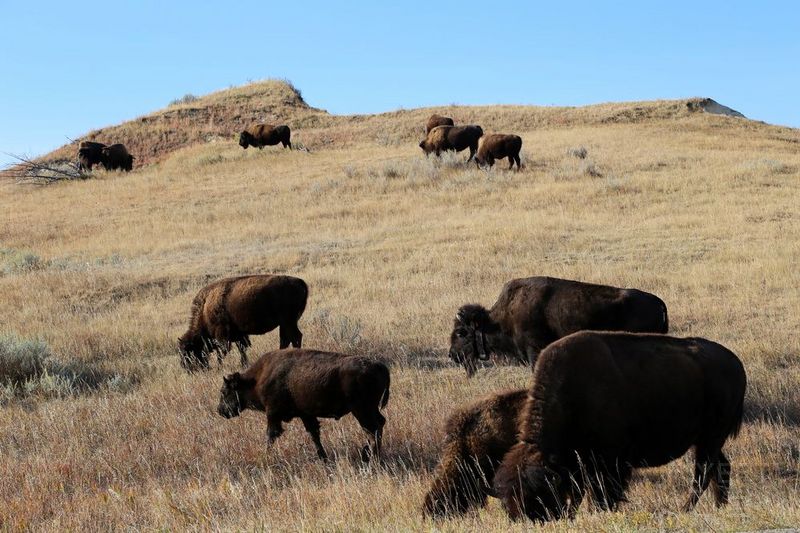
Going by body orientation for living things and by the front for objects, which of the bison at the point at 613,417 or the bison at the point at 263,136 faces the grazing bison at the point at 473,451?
the bison at the point at 613,417

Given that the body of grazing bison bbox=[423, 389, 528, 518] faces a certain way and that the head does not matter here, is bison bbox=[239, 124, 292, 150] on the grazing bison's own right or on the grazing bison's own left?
on the grazing bison's own right

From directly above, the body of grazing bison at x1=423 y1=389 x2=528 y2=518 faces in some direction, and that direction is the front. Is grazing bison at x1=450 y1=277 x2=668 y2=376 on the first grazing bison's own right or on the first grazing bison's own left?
on the first grazing bison's own right

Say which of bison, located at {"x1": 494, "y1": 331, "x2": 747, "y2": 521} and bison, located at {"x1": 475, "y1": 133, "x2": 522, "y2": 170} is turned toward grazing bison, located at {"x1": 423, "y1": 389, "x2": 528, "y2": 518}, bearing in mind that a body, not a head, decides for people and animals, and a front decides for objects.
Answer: bison, located at {"x1": 494, "y1": 331, "x2": 747, "y2": 521}

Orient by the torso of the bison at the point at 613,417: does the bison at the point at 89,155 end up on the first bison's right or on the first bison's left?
on the first bison's right

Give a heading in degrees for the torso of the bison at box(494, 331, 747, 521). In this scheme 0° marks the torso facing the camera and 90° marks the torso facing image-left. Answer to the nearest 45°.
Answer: approximately 90°

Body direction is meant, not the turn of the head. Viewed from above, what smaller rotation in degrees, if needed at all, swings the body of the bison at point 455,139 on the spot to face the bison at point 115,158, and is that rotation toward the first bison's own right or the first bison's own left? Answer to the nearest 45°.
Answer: approximately 45° to the first bison's own right

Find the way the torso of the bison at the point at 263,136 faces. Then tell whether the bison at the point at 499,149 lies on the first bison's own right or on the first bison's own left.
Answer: on the first bison's own left

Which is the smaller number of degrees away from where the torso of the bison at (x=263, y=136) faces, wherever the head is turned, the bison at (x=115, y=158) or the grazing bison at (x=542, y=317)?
the bison

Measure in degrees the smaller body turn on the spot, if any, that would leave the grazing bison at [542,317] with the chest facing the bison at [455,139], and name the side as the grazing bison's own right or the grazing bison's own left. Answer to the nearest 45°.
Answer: approximately 90° to the grazing bison's own right

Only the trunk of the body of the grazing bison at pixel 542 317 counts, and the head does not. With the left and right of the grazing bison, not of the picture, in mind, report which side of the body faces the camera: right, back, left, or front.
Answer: left
